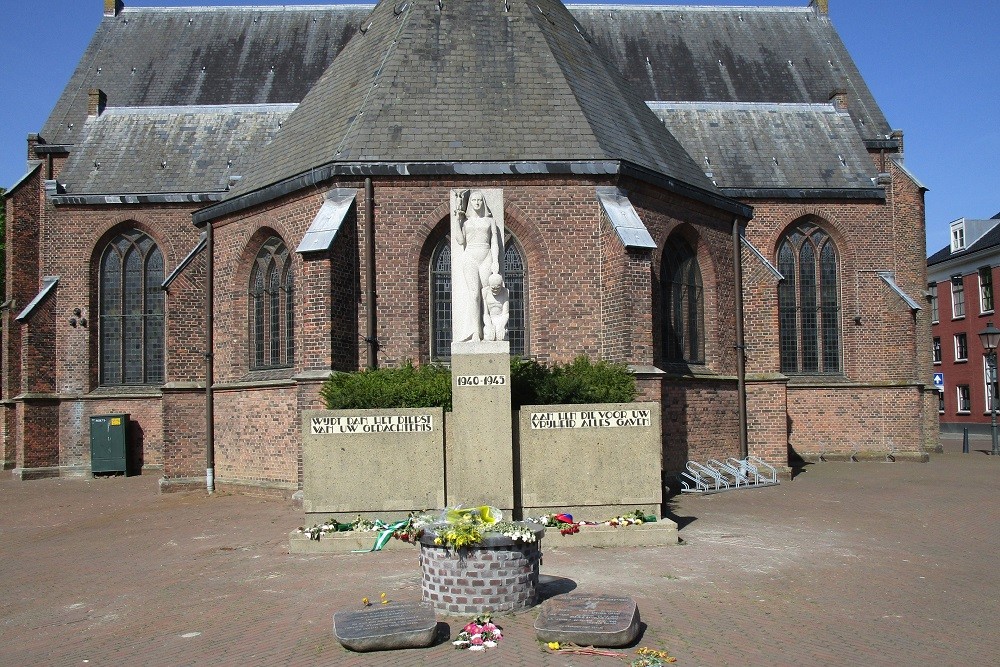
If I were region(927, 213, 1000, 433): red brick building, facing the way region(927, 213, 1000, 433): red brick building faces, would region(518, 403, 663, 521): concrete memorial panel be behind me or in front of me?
in front

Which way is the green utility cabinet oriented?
toward the camera

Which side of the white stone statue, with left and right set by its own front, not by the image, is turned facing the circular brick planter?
front

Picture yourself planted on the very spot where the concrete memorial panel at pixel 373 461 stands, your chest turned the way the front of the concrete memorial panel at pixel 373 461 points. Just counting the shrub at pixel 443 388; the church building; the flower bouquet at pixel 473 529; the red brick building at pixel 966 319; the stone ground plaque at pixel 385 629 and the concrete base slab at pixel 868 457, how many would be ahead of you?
2

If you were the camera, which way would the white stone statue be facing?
facing the viewer

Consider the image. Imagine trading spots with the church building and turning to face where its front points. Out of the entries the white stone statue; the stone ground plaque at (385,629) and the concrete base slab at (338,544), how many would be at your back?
3

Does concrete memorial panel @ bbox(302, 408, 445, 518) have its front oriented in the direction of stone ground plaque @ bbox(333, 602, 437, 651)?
yes

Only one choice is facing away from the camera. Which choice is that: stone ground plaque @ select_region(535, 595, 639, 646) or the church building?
the church building

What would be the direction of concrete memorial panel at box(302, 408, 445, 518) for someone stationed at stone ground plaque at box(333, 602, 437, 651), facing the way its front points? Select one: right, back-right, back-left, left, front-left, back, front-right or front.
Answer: back

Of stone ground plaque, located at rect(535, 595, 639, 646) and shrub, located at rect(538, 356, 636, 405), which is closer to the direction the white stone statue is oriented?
the stone ground plaque

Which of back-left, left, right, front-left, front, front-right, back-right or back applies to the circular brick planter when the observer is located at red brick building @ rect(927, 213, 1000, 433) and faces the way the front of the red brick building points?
front-left
